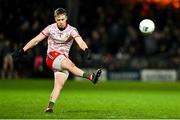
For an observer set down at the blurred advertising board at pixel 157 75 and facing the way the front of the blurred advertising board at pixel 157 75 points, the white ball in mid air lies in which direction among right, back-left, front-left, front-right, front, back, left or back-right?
front

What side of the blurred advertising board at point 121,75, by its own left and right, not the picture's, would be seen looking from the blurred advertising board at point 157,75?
left

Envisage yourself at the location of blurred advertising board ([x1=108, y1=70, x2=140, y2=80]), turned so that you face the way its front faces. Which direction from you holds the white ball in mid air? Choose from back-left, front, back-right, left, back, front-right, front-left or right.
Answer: front

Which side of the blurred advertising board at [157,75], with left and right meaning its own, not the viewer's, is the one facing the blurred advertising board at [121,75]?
right

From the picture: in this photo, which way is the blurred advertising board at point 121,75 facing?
toward the camera

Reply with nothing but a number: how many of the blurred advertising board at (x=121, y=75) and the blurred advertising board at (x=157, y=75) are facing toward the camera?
2

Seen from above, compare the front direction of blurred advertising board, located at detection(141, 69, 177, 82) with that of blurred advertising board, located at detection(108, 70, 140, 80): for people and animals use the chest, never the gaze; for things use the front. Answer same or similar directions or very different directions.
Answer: same or similar directions

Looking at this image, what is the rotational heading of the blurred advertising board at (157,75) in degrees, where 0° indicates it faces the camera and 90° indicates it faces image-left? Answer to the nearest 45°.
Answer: approximately 0°

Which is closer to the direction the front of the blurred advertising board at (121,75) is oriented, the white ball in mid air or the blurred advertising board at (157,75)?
the white ball in mid air

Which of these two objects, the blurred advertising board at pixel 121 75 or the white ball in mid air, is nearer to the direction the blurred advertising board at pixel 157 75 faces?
the white ball in mid air
